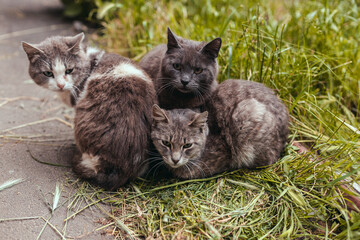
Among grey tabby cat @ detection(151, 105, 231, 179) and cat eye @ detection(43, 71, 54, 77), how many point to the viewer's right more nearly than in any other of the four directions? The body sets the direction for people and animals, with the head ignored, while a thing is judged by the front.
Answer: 0

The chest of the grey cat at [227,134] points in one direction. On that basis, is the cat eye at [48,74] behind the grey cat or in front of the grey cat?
in front

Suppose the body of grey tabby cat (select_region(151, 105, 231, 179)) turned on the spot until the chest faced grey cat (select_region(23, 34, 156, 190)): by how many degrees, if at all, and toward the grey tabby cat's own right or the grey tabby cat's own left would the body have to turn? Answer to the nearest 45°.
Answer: approximately 45° to the grey tabby cat's own right

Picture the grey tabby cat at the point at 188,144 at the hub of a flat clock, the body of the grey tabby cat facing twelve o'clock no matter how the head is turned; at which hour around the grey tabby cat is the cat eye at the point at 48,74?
The cat eye is roughly at 2 o'clock from the grey tabby cat.

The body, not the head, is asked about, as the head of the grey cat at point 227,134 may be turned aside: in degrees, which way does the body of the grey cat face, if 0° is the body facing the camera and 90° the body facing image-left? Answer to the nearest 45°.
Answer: approximately 45°
